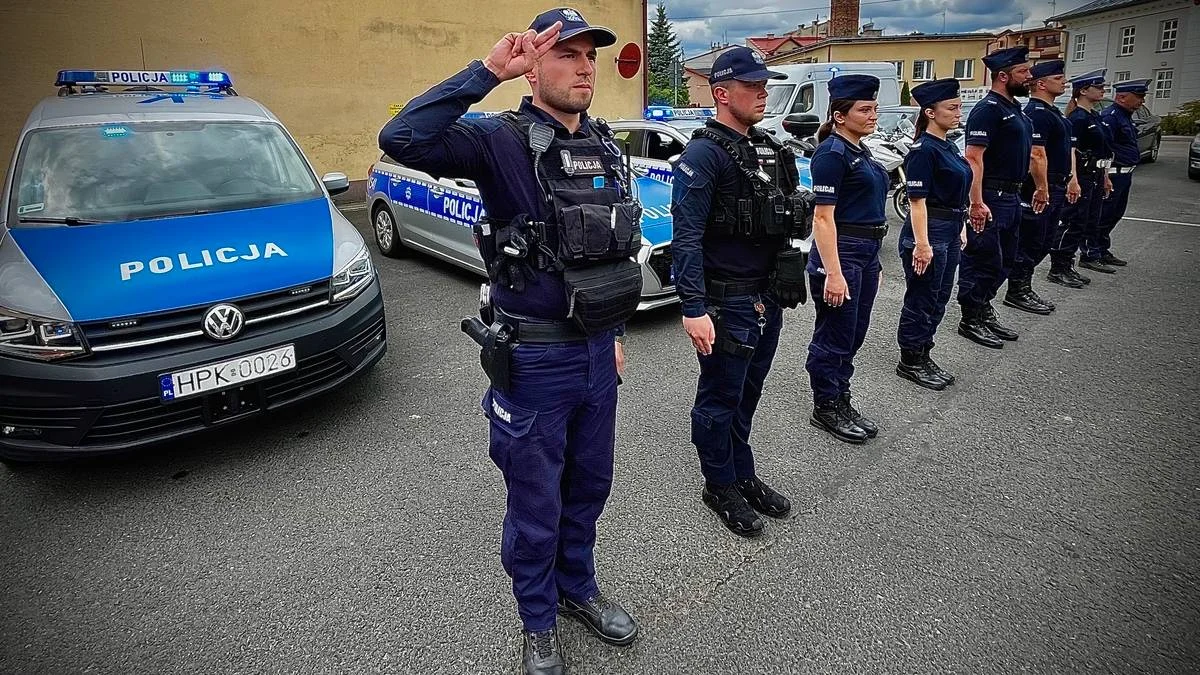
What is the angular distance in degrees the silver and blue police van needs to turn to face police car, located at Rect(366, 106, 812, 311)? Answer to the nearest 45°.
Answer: approximately 90° to its left

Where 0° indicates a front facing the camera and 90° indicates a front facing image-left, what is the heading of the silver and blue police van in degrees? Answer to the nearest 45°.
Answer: approximately 315°
